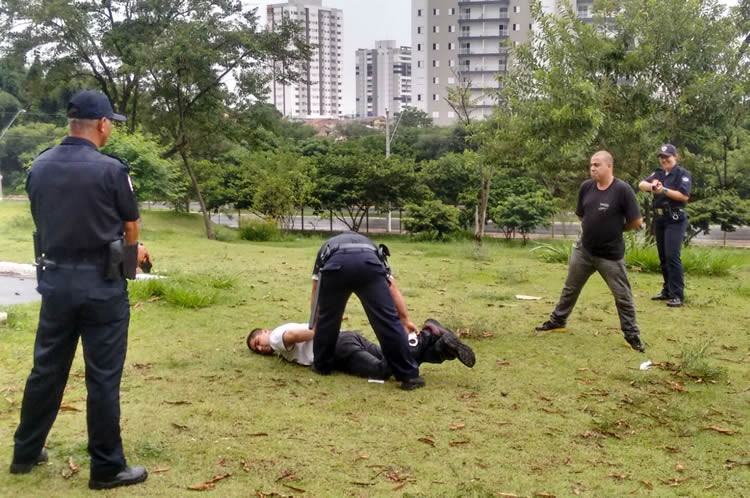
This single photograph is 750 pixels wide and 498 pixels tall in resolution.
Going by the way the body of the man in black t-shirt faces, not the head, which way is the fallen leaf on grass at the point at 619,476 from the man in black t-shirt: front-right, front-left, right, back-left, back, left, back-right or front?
front-left

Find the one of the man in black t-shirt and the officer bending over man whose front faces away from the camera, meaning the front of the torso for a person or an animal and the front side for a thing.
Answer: the officer bending over man

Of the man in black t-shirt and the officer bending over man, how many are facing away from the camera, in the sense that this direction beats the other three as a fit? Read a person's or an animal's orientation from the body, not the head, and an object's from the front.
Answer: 1

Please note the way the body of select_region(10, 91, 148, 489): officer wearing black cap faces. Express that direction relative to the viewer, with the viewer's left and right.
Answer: facing away from the viewer and to the right of the viewer

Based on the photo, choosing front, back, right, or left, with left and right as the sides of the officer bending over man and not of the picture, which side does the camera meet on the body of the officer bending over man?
back

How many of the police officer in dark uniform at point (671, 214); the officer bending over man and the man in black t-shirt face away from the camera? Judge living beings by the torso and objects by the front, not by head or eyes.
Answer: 1

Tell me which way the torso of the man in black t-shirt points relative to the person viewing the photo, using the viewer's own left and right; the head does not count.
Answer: facing the viewer and to the left of the viewer

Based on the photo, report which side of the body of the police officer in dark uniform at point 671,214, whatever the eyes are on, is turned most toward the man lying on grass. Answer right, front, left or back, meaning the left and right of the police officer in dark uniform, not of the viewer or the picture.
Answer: front

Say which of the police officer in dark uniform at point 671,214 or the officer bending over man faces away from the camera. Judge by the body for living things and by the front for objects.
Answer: the officer bending over man

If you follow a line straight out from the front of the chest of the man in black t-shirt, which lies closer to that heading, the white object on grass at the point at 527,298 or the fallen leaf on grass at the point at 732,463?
the fallen leaf on grass

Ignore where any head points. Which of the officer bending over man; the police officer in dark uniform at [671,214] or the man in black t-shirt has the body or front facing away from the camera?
the officer bending over man

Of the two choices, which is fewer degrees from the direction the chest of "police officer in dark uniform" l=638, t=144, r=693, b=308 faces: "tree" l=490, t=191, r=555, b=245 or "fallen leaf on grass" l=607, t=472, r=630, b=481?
the fallen leaf on grass

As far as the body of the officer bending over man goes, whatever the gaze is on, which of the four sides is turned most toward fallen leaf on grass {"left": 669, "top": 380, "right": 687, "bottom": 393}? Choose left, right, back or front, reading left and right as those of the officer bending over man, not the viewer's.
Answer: right

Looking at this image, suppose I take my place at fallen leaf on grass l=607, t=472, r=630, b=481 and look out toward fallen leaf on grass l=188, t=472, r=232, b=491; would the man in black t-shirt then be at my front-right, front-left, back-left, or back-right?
back-right

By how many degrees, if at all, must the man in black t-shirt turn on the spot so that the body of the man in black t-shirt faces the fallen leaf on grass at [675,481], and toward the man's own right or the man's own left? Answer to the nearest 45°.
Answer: approximately 45° to the man's own left

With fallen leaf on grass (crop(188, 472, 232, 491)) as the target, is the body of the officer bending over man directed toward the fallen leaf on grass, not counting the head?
no

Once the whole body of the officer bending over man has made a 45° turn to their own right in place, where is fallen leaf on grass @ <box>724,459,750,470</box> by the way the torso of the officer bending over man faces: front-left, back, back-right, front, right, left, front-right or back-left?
right

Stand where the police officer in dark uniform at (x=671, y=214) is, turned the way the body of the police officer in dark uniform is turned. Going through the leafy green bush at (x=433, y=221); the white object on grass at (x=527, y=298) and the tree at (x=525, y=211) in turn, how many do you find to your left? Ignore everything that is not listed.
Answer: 0

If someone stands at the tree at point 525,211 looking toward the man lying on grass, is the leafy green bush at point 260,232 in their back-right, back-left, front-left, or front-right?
front-right
